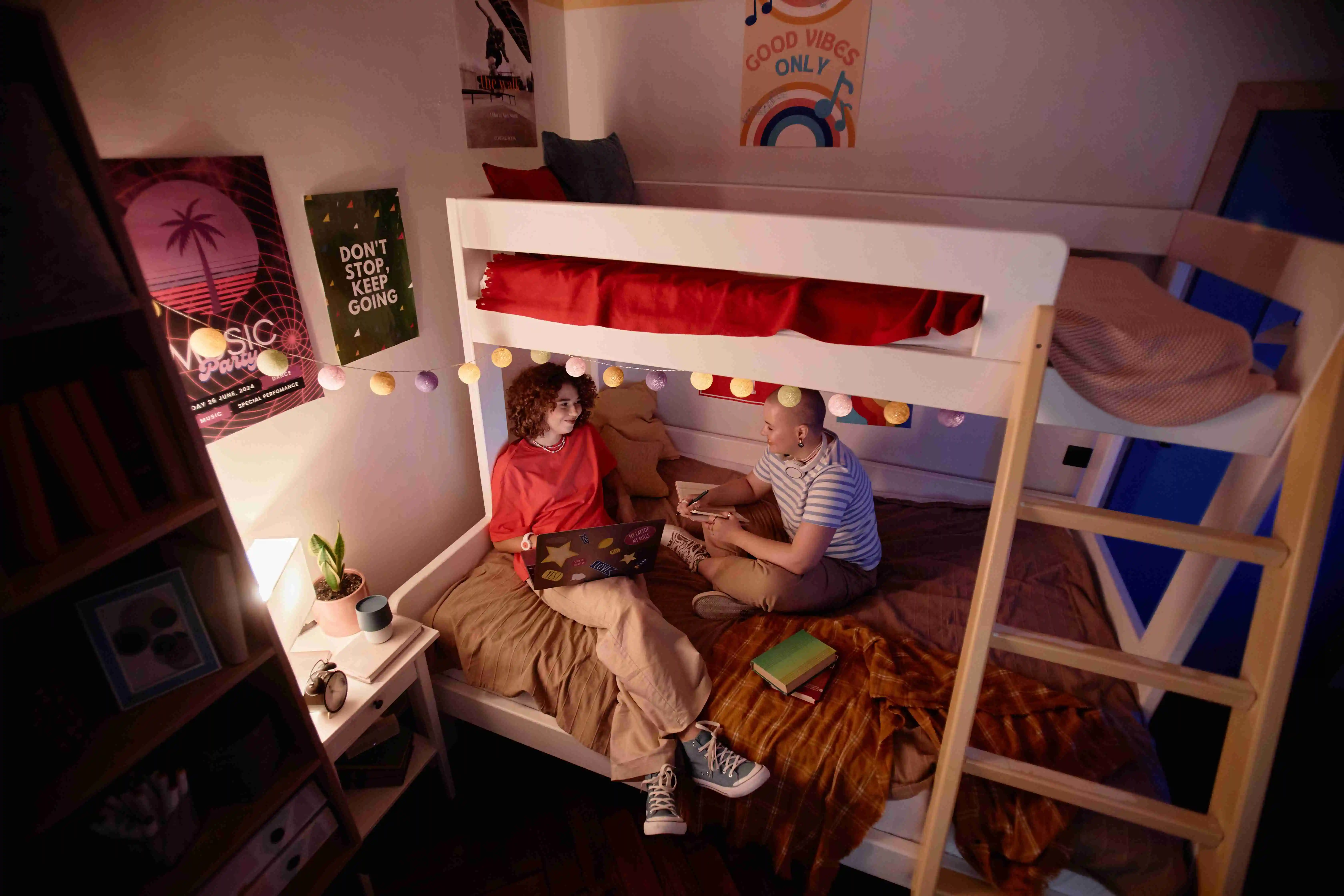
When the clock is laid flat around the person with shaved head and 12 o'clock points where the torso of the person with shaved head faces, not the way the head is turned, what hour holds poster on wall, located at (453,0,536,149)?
The poster on wall is roughly at 1 o'clock from the person with shaved head.

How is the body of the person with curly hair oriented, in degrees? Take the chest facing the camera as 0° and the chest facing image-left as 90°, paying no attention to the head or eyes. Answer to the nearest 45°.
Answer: approximately 315°

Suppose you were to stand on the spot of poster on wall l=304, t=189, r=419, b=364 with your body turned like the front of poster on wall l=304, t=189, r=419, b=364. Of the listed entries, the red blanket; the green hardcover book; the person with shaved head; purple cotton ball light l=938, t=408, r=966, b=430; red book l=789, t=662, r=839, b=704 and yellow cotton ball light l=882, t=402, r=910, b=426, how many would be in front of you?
6

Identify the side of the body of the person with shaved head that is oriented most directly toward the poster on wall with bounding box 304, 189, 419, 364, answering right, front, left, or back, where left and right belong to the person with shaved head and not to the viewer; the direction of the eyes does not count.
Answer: front

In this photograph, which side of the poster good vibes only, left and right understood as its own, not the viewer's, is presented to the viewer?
front

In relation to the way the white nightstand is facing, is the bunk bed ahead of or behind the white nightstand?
ahead

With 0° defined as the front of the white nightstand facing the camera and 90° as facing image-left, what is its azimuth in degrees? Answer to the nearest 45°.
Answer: approximately 315°

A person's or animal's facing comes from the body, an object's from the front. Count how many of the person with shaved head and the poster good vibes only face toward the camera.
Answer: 1

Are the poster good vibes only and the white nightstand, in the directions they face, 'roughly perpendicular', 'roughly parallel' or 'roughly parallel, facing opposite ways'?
roughly perpendicular

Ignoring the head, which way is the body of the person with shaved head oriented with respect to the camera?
to the viewer's left

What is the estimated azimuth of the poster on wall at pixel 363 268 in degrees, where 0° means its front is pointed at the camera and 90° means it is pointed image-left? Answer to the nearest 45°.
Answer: approximately 315°

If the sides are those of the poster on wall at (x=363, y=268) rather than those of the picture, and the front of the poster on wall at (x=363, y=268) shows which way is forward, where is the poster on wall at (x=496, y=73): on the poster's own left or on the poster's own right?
on the poster's own left
